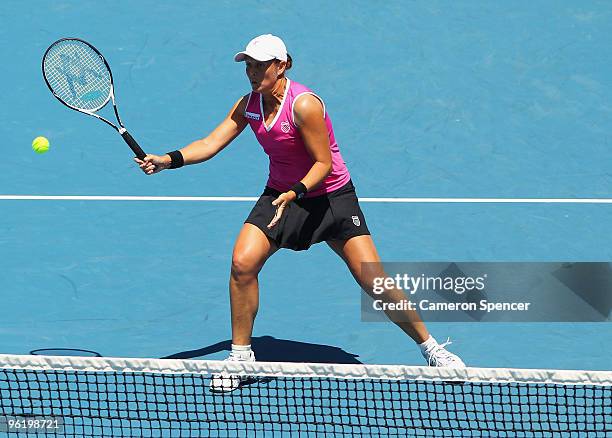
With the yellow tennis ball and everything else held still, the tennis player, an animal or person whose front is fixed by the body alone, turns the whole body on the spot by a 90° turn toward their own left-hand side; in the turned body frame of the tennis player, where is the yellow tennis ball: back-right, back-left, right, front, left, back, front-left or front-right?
back

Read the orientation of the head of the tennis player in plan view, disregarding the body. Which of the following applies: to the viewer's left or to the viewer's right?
to the viewer's left

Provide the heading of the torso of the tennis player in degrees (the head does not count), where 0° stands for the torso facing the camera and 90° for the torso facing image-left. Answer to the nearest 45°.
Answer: approximately 45°
